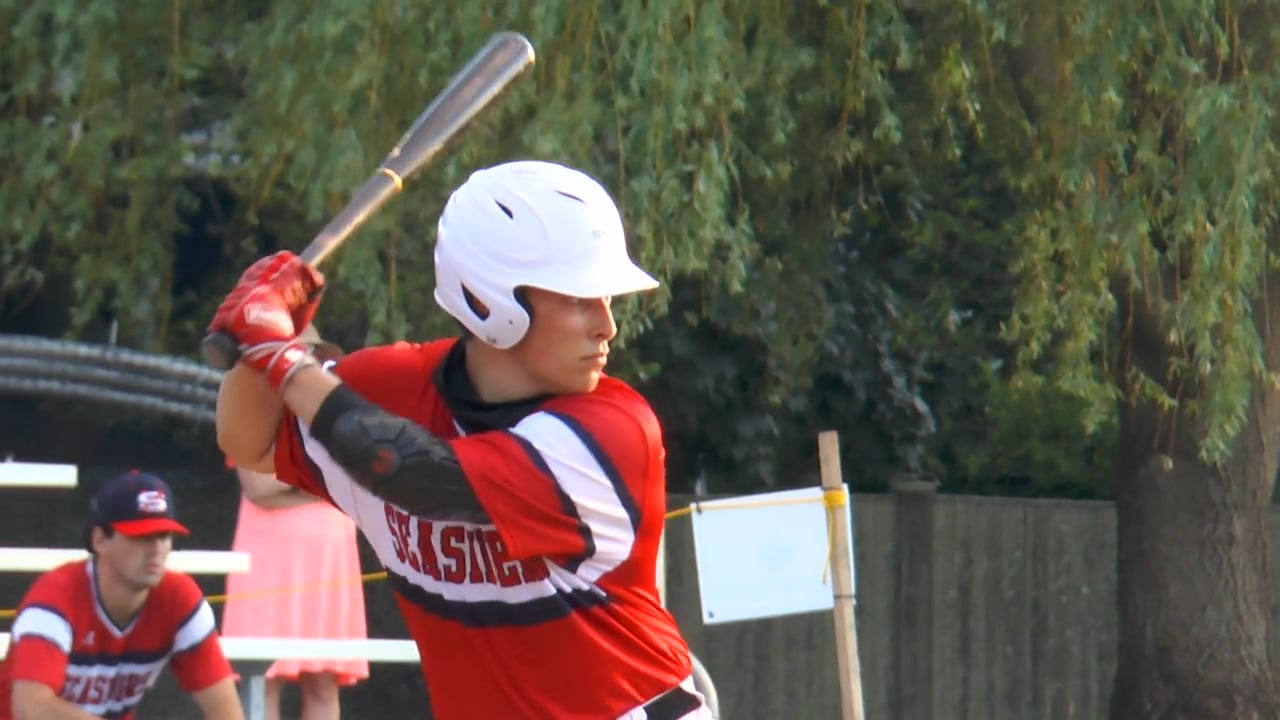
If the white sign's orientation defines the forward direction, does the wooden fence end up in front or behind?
behind

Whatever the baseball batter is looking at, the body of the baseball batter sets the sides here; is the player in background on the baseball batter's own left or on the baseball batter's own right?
on the baseball batter's own right

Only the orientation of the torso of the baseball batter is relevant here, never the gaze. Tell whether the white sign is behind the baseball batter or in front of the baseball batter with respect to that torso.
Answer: behind

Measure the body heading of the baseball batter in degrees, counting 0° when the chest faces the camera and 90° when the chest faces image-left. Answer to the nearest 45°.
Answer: approximately 45°

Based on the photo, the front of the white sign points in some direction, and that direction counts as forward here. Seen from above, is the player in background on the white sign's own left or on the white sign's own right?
on the white sign's own right

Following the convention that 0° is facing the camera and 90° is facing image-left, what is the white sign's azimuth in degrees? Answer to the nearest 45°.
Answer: approximately 0°

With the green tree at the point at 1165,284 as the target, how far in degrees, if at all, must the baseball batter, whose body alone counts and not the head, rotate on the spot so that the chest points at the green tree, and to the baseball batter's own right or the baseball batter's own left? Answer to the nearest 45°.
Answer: approximately 180°

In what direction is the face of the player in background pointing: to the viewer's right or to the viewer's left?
to the viewer's right
